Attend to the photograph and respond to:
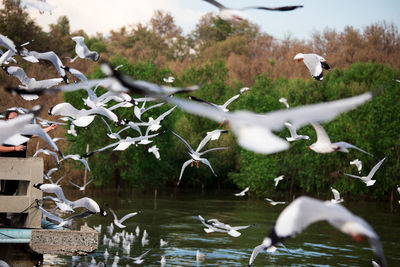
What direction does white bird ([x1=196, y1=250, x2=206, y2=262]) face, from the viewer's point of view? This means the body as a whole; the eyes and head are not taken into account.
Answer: to the viewer's left

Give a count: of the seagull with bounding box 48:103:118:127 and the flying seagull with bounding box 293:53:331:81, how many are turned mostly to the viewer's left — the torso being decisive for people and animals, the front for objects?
1

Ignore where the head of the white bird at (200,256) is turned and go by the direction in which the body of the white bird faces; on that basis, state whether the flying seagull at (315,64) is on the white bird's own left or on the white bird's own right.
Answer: on the white bird's own left

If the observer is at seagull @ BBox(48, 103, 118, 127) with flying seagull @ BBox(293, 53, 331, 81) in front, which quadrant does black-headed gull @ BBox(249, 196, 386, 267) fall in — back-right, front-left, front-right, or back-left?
front-right

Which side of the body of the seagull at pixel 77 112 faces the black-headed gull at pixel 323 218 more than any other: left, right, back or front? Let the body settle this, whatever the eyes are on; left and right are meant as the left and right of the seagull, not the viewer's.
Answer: back

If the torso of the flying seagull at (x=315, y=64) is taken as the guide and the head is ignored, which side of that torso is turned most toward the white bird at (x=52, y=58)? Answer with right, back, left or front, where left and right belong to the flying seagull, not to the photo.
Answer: front

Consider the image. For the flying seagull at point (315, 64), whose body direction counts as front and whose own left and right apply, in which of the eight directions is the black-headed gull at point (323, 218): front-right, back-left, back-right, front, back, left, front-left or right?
left

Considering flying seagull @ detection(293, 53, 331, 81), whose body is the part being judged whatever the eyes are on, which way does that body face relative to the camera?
to the viewer's left

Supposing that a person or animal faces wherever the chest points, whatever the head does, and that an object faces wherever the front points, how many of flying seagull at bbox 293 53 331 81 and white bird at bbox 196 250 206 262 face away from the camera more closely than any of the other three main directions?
0

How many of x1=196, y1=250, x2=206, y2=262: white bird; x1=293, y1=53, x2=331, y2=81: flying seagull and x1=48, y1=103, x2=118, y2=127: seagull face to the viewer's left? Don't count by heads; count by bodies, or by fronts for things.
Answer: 2
